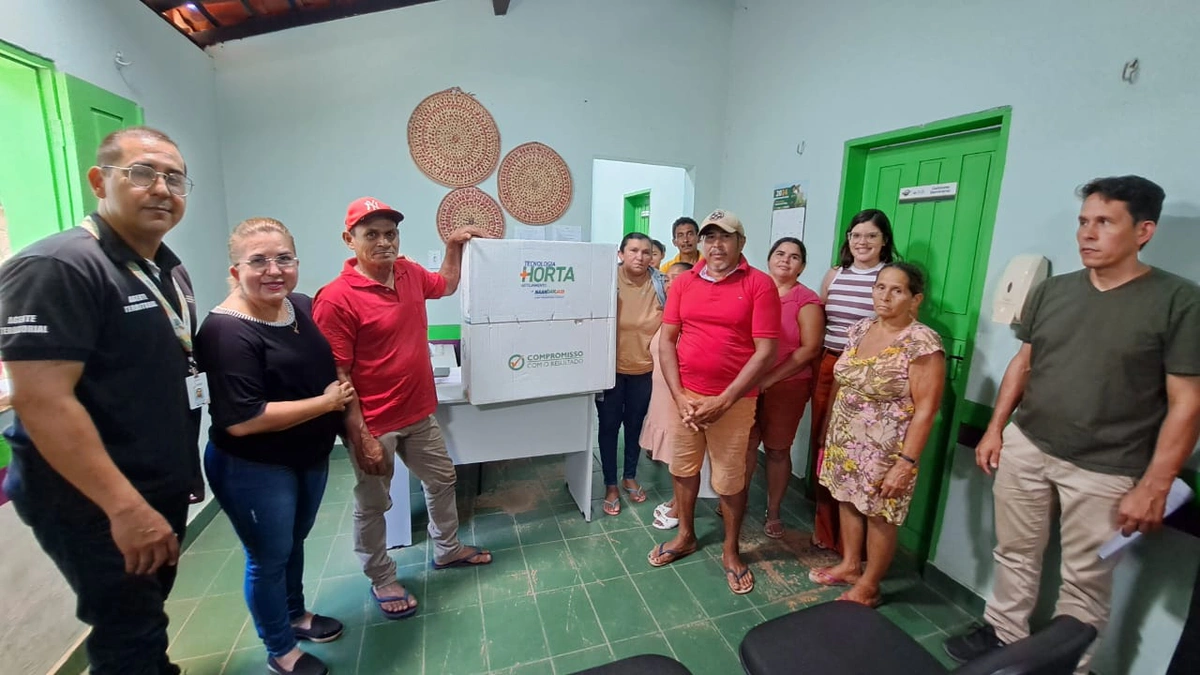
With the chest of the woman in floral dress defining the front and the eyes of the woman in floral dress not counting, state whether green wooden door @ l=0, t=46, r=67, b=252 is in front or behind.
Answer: in front

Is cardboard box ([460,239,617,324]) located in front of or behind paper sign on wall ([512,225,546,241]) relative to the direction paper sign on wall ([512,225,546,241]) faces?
in front

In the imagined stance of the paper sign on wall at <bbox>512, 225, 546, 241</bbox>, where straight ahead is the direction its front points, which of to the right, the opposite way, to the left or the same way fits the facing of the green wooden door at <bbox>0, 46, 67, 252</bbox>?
to the left

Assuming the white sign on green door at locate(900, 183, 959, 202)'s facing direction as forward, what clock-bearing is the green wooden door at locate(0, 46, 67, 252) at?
The green wooden door is roughly at 12 o'clock from the white sign on green door.

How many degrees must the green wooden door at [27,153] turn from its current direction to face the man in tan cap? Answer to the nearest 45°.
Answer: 0° — it already faces them

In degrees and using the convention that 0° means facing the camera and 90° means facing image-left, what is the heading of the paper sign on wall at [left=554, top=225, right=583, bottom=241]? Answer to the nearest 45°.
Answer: approximately 0°

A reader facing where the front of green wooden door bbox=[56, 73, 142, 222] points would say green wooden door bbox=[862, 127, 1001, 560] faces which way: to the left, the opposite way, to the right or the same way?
the opposite way

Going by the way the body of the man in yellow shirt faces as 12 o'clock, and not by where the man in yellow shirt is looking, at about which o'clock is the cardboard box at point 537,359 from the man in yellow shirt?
The cardboard box is roughly at 1 o'clock from the man in yellow shirt.

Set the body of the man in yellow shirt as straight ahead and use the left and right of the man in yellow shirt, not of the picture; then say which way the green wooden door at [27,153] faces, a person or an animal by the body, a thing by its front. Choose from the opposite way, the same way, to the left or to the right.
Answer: to the left
